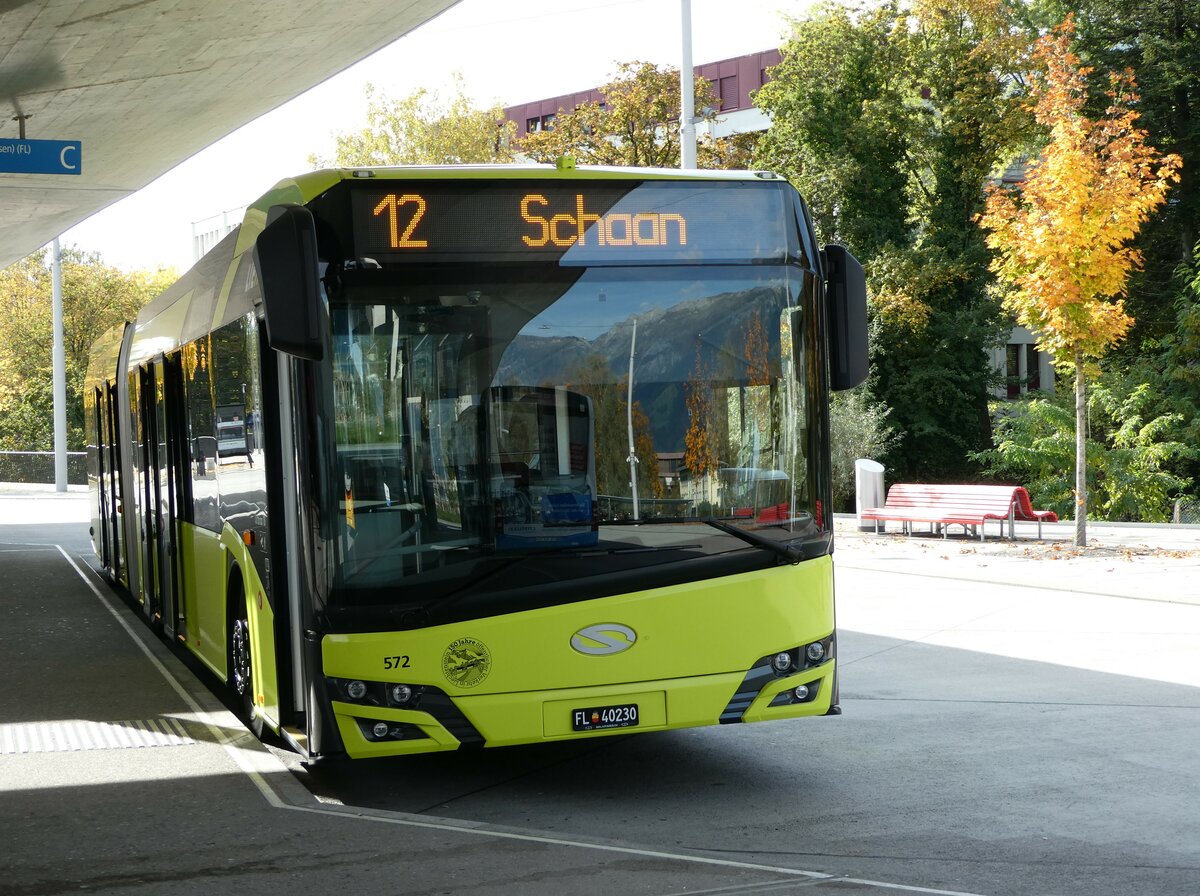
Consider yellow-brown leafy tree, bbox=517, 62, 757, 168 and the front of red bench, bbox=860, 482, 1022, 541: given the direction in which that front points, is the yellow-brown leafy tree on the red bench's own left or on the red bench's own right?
on the red bench's own right

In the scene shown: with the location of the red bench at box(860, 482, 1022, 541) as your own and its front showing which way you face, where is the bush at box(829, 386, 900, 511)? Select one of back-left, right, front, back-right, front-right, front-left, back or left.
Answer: back-right

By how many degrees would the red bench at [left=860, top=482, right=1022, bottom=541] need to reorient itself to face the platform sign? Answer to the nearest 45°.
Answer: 0° — it already faces it

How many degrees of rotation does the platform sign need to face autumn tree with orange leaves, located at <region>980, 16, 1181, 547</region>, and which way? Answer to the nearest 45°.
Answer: approximately 90° to its left

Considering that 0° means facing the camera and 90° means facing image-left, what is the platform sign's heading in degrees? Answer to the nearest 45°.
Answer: approximately 0°

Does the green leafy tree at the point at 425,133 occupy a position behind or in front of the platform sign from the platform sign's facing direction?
behind

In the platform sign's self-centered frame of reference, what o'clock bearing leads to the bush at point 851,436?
The bush is roughly at 8 o'clock from the platform sign.

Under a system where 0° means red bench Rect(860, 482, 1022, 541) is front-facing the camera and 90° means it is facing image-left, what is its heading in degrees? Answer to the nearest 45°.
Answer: approximately 45°

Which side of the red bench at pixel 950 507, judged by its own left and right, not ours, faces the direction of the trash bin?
right
